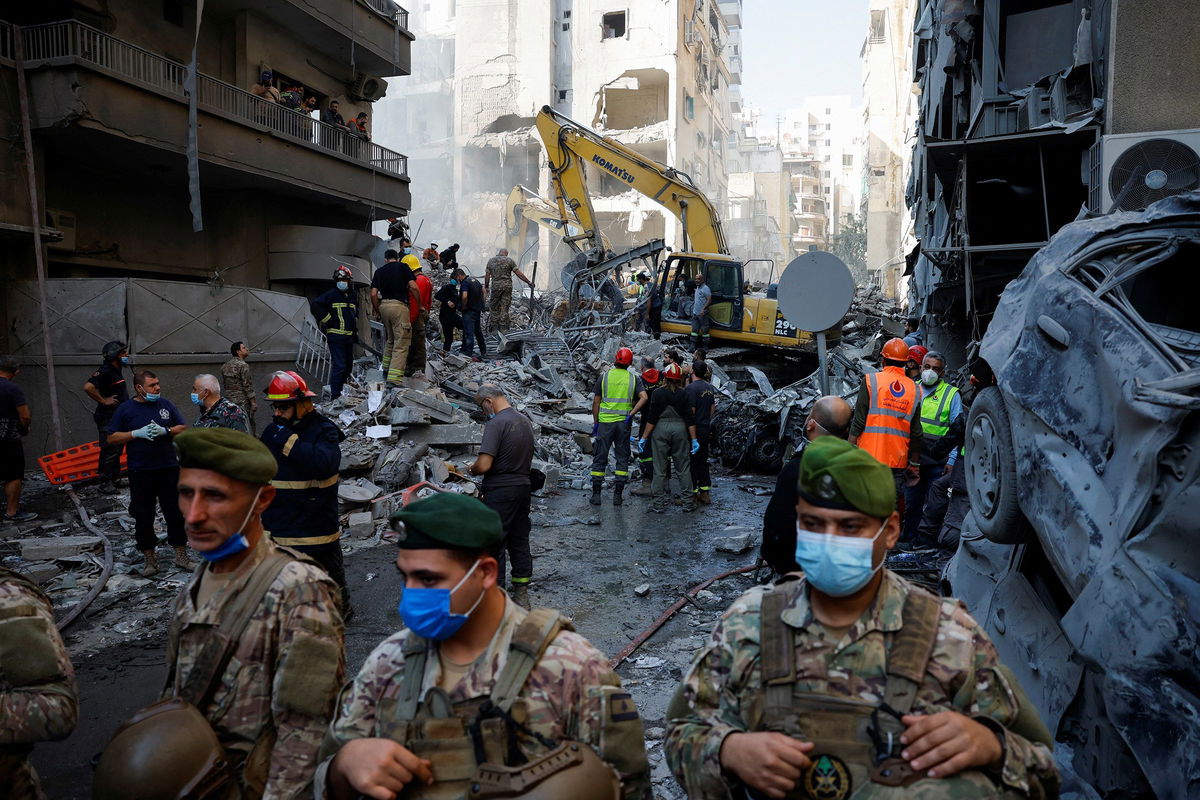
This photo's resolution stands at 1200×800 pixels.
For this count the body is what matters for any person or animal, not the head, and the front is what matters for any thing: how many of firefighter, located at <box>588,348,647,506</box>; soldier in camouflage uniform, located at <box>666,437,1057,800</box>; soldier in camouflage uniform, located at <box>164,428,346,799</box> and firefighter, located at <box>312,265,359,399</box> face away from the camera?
1

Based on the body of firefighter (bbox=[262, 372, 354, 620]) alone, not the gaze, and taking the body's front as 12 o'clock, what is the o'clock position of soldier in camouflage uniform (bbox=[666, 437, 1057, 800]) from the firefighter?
The soldier in camouflage uniform is roughly at 10 o'clock from the firefighter.

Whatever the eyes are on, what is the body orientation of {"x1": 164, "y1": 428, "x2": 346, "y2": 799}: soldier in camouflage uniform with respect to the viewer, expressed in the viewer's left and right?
facing the viewer and to the left of the viewer

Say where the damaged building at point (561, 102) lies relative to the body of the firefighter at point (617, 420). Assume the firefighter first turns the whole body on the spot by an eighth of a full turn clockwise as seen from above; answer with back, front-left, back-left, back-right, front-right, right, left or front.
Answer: front-left

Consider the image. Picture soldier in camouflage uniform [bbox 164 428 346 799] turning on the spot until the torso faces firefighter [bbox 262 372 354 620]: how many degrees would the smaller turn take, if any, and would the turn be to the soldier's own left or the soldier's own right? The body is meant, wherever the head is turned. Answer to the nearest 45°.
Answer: approximately 135° to the soldier's own right

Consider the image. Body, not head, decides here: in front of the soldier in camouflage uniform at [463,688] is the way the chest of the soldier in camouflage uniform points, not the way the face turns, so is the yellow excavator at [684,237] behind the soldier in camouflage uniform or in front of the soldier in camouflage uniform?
behind

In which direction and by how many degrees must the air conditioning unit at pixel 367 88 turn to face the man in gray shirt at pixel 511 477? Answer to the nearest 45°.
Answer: approximately 45° to its right

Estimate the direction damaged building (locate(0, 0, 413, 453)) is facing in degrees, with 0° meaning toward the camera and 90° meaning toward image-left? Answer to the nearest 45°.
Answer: approximately 315°

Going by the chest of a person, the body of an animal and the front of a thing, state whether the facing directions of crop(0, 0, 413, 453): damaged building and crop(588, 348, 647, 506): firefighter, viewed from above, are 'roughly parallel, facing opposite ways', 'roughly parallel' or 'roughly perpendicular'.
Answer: roughly perpendicular

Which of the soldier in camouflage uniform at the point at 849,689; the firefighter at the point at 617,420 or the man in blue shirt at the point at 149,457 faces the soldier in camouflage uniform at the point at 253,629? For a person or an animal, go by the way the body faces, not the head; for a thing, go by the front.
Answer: the man in blue shirt

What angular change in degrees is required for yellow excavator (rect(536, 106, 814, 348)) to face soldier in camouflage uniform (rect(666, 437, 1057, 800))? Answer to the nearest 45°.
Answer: approximately 90° to its left

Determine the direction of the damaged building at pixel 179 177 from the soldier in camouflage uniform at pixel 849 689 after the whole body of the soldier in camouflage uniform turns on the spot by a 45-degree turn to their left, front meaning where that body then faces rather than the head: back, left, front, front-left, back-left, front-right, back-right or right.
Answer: back

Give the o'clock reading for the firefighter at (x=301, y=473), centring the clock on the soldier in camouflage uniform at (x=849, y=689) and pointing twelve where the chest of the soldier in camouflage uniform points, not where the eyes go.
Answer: The firefighter is roughly at 4 o'clock from the soldier in camouflage uniform.

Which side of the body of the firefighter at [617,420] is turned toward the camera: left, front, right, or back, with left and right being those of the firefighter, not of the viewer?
back

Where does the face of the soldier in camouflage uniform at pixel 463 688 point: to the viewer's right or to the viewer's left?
to the viewer's left

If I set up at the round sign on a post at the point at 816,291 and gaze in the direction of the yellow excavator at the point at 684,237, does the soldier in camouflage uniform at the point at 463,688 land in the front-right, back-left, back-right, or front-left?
back-left
